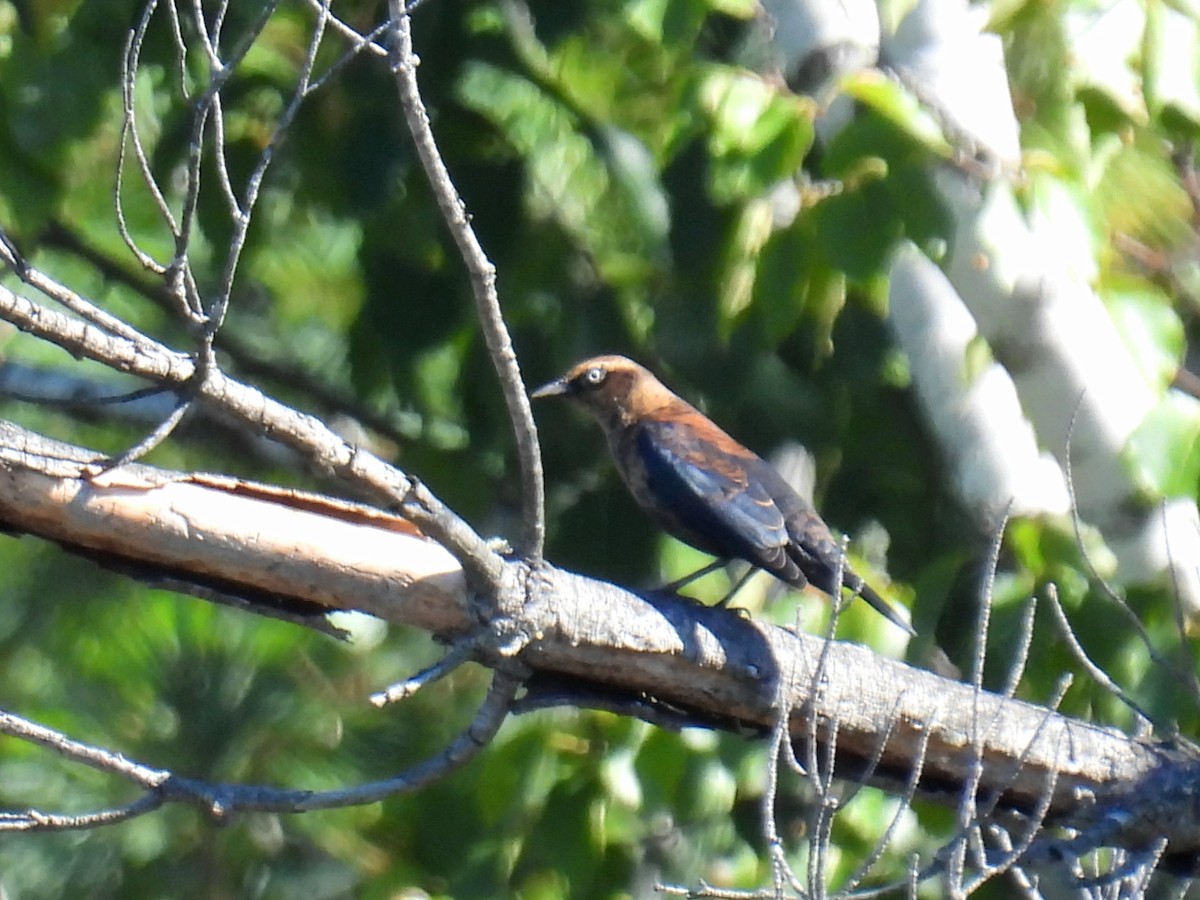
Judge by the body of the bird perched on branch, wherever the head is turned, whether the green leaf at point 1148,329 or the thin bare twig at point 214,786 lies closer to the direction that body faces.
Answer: the thin bare twig

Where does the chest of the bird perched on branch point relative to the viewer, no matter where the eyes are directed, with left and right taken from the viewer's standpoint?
facing to the left of the viewer

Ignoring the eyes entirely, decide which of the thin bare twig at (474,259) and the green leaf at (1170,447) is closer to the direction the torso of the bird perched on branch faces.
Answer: the thin bare twig
